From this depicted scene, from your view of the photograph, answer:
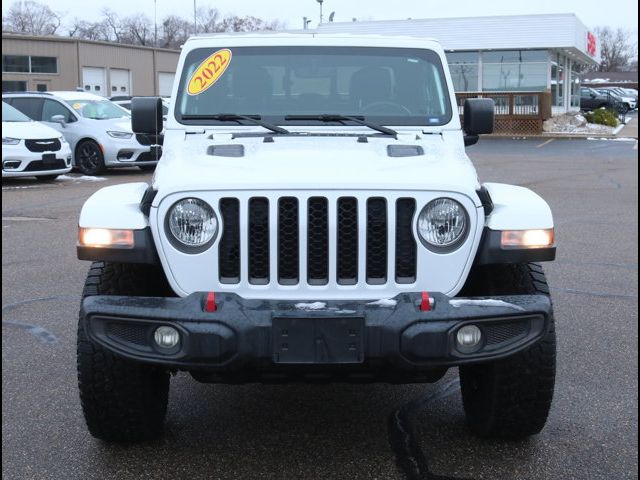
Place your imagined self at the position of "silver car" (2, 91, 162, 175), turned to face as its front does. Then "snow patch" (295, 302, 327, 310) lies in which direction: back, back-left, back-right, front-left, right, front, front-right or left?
front-right

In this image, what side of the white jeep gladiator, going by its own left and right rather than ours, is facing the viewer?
front

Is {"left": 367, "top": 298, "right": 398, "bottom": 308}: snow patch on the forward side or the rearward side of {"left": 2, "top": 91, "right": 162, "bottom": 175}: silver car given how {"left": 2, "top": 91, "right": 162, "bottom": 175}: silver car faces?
on the forward side

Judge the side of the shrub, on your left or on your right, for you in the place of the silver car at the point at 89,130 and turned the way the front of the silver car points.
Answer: on your left

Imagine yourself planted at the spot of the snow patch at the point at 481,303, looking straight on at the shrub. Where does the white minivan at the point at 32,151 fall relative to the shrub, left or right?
left

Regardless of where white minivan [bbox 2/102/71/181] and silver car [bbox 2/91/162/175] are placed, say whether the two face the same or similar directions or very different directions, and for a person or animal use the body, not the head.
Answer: same or similar directions

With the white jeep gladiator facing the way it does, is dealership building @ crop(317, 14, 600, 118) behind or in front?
behind

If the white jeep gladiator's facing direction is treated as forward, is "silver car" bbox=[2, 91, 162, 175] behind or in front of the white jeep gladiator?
behind

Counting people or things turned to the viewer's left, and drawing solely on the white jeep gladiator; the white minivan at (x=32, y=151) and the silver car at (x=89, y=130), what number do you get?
0

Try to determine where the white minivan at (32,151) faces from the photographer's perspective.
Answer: facing the viewer and to the right of the viewer

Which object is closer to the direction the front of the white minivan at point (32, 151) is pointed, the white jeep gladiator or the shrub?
the white jeep gladiator

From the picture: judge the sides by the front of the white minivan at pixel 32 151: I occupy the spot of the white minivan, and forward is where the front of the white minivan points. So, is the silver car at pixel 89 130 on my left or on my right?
on my left
